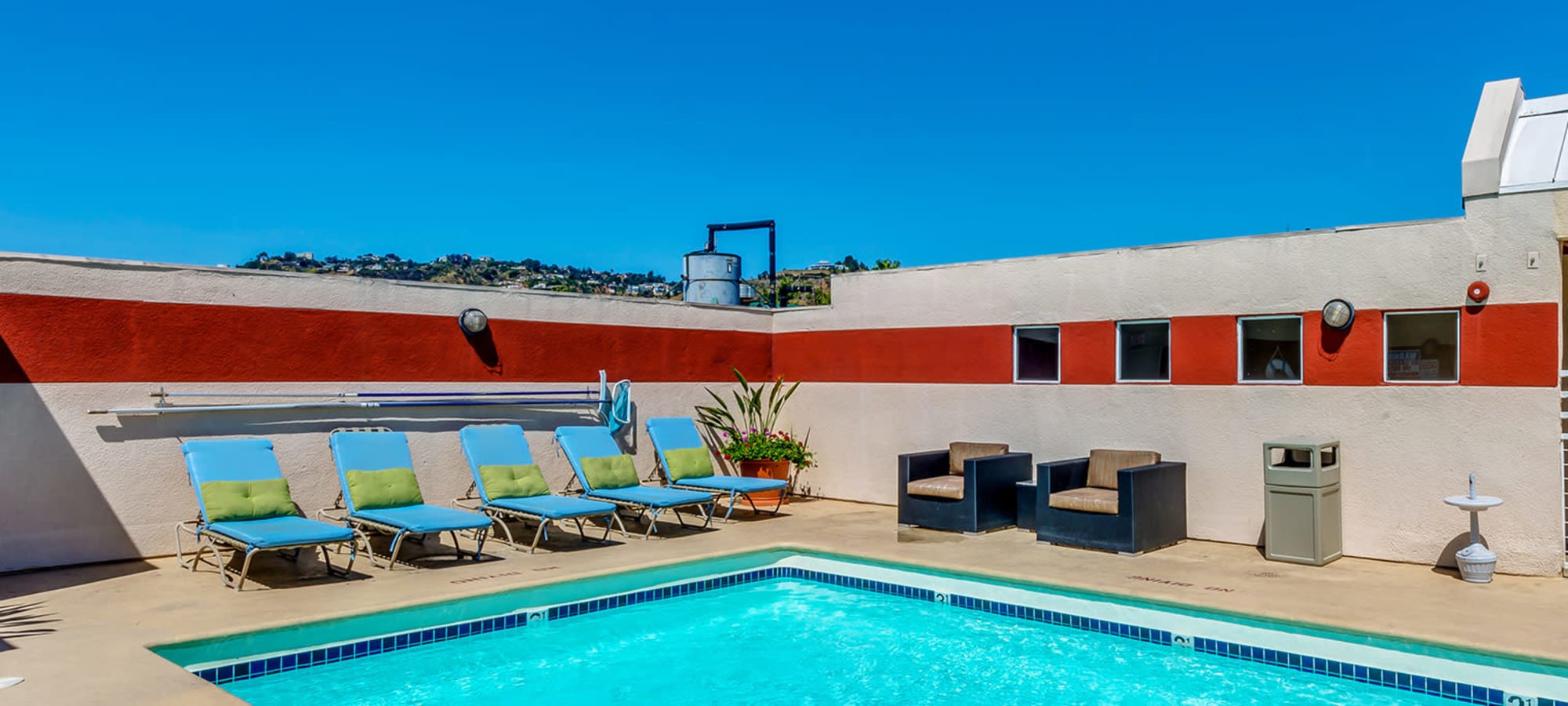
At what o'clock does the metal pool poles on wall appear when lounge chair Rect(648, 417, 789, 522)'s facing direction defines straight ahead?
The metal pool poles on wall is roughly at 4 o'clock from the lounge chair.

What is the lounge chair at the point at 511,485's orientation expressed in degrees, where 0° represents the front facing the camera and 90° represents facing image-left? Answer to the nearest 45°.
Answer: approximately 315°

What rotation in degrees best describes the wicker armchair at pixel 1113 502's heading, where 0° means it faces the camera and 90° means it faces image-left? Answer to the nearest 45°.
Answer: approximately 45°

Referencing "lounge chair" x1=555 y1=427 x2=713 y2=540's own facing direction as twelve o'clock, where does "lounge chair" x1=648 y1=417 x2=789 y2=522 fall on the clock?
"lounge chair" x1=648 y1=417 x2=789 y2=522 is roughly at 9 o'clock from "lounge chair" x1=555 y1=427 x2=713 y2=540.

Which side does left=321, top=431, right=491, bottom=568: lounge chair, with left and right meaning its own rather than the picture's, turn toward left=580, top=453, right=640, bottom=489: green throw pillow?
left

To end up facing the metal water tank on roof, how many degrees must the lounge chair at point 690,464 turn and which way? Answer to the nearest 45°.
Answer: approximately 135° to its left

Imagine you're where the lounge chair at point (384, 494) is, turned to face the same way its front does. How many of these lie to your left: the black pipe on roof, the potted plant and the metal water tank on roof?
3

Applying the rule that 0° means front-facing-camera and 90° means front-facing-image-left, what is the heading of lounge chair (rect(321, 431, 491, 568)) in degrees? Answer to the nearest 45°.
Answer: approximately 315°

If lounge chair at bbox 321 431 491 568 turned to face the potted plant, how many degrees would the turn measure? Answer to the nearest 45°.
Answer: approximately 90° to its left

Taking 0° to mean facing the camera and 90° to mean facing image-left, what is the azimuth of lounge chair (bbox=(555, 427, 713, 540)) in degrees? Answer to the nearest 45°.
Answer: approximately 315°

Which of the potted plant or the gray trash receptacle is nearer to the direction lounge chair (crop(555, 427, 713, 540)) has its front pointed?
the gray trash receptacle

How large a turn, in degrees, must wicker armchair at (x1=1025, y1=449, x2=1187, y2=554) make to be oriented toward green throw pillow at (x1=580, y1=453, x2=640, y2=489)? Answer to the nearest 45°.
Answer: approximately 45° to its right

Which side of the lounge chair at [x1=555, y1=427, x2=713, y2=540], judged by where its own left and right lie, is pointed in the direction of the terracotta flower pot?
left
